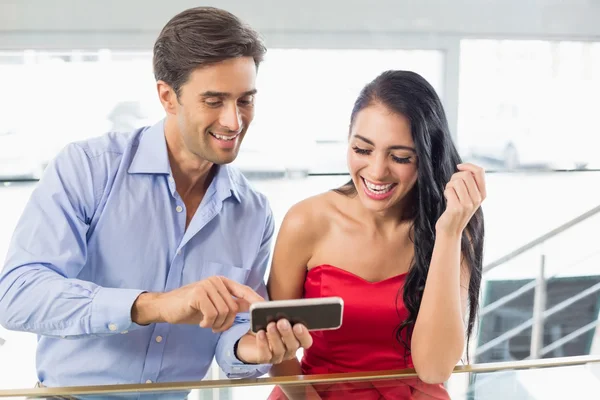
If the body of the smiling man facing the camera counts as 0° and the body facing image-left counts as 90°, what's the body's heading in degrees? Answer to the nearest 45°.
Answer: approximately 315°

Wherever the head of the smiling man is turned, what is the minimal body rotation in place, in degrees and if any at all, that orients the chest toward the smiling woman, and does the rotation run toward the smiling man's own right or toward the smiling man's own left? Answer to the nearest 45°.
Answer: approximately 45° to the smiling man's own left

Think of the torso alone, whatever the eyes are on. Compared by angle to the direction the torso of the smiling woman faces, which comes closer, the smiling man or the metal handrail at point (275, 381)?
the metal handrail

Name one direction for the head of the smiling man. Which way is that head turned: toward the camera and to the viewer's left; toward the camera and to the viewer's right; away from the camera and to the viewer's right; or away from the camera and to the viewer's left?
toward the camera and to the viewer's right

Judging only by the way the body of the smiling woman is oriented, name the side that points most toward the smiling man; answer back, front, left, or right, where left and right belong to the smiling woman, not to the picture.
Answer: right

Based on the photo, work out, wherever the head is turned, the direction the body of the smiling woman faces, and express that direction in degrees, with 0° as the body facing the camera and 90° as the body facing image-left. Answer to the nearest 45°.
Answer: approximately 0°

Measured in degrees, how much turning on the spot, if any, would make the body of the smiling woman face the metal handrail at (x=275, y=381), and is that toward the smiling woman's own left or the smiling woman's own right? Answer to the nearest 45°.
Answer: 0° — they already face it
